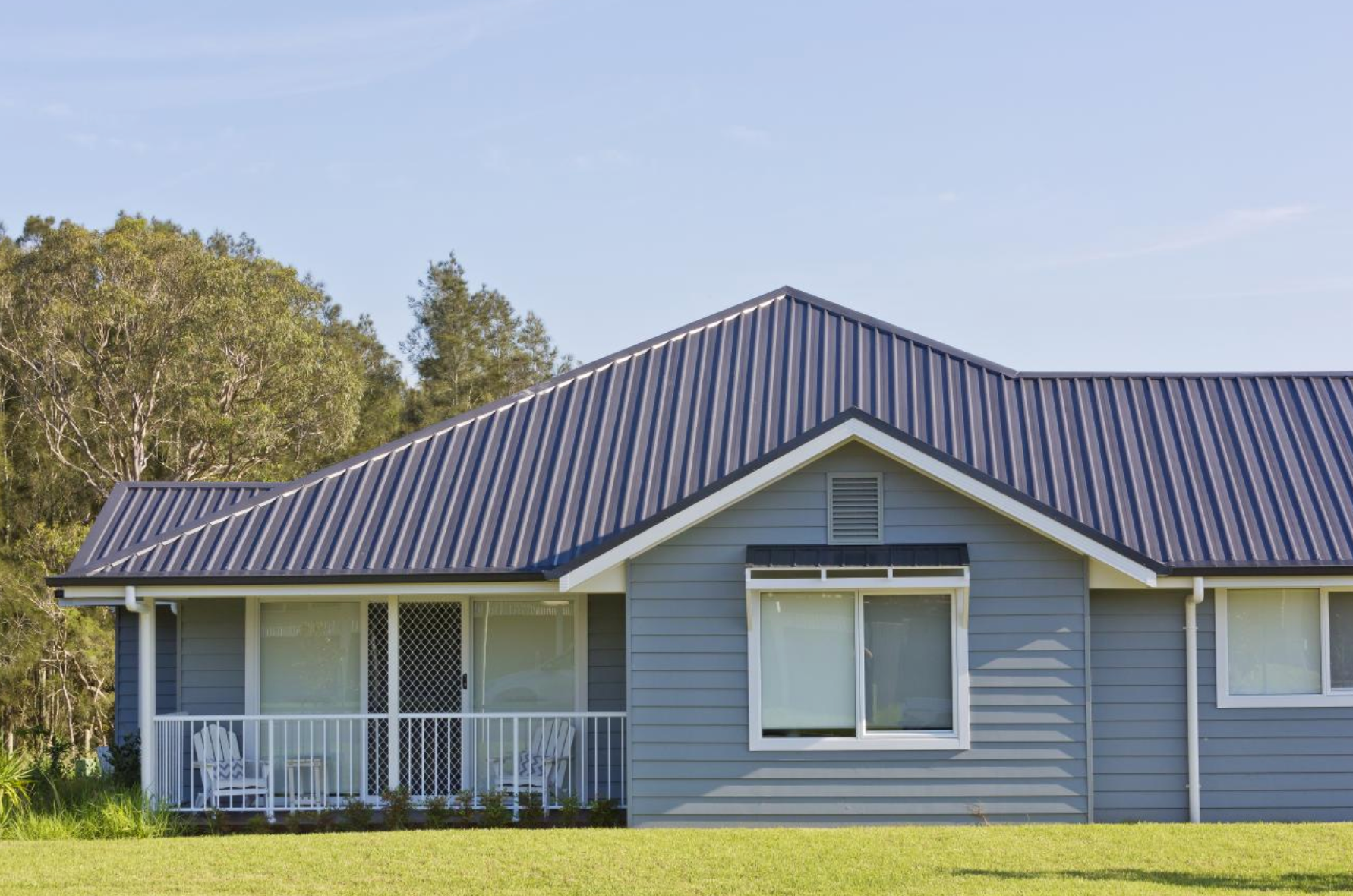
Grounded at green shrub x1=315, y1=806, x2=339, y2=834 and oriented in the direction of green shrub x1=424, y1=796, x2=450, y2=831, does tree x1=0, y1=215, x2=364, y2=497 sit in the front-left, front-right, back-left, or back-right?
back-left

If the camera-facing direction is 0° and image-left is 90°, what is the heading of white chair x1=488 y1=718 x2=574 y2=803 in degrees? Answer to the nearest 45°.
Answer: approximately 45°

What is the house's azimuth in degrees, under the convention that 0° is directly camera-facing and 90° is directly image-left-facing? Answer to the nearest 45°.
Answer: approximately 0°

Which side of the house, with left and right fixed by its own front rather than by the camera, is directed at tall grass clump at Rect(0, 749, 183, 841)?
right

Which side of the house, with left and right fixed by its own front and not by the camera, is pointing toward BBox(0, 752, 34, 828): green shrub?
right

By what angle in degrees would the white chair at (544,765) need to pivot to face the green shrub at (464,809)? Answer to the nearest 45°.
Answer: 0° — it already faces it
